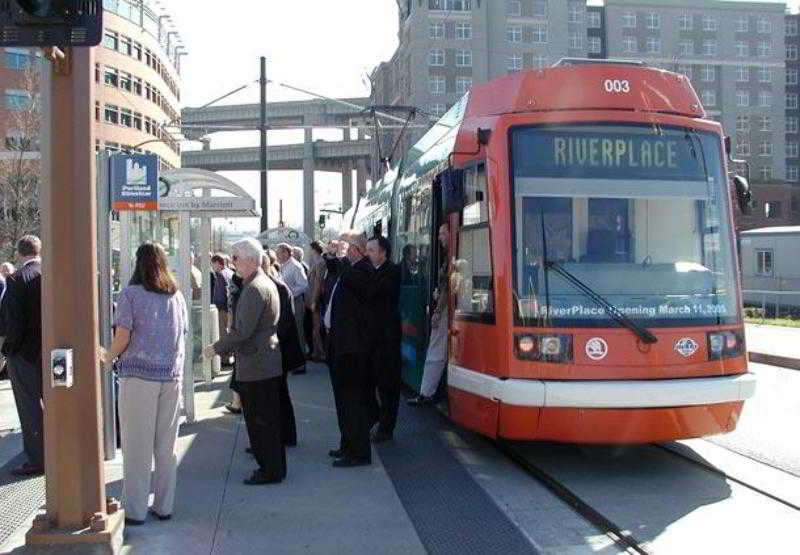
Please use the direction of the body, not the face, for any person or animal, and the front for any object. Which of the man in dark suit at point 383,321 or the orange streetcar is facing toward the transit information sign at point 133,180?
the man in dark suit

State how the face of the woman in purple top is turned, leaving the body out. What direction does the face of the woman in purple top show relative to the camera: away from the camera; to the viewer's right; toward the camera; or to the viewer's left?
away from the camera

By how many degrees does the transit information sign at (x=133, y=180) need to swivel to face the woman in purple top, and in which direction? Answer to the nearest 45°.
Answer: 0° — it already faces them

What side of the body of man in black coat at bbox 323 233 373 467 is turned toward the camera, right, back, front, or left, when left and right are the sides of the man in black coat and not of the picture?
left

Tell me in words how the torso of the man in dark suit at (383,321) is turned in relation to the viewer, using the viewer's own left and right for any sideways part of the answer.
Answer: facing to the left of the viewer

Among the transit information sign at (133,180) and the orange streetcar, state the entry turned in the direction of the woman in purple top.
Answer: the transit information sign

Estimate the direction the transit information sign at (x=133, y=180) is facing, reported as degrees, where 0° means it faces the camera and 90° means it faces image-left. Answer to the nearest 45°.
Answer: approximately 0°
